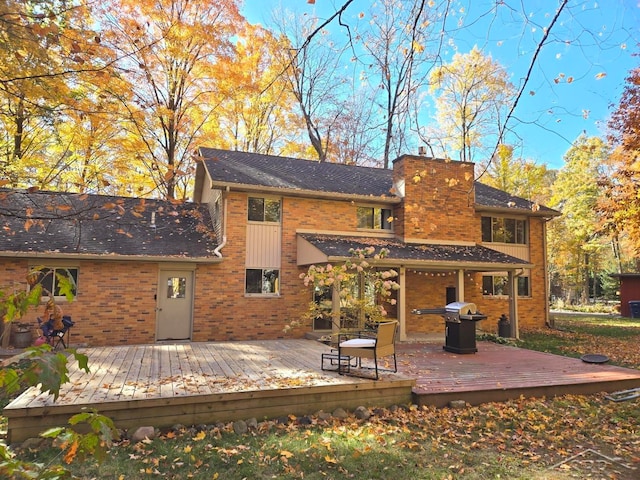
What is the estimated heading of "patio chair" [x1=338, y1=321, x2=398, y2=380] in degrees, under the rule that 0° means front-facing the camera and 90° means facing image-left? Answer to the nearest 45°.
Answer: approximately 135°

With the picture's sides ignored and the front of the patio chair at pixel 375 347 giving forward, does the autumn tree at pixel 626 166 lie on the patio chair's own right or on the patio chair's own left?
on the patio chair's own right

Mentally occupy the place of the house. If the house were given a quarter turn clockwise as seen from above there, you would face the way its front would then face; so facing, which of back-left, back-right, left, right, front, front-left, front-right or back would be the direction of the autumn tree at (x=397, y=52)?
right

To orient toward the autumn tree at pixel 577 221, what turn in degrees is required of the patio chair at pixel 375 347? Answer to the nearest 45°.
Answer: approximately 90° to its right
